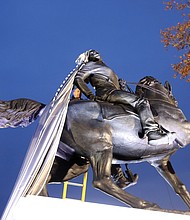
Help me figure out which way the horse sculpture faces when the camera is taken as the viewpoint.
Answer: facing to the right of the viewer
